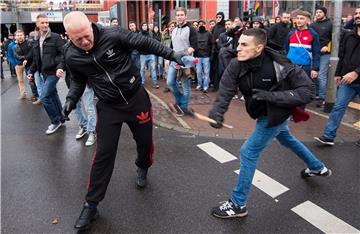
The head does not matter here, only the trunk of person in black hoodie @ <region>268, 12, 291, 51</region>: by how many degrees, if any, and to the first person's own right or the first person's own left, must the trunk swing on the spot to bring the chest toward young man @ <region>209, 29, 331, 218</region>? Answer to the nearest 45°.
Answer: approximately 45° to the first person's own right

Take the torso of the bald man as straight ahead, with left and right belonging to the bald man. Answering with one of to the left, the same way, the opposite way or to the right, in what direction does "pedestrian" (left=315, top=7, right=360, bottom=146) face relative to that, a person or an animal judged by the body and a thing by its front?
to the right

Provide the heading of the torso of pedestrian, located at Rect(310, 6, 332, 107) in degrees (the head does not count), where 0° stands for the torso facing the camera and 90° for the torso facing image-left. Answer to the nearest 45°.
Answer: approximately 45°

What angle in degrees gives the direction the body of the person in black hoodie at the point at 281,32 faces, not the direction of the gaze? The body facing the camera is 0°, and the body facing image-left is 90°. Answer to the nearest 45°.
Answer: approximately 315°

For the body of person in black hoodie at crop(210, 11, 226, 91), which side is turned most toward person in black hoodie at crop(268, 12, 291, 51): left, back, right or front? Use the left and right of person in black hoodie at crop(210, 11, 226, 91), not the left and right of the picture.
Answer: left

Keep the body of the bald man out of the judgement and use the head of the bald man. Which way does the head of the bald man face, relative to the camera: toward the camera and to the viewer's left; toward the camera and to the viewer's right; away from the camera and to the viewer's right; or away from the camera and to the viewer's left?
toward the camera and to the viewer's right

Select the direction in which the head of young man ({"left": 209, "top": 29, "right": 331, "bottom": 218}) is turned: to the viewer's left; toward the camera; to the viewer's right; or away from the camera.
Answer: to the viewer's left

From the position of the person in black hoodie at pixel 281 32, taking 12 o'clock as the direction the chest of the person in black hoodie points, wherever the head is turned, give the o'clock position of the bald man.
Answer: The bald man is roughly at 2 o'clock from the person in black hoodie.
